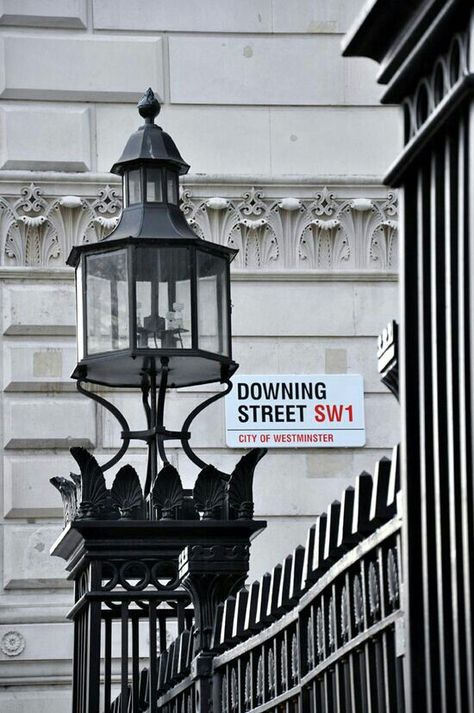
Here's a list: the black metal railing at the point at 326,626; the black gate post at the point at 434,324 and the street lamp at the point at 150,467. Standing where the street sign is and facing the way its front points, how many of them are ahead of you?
3

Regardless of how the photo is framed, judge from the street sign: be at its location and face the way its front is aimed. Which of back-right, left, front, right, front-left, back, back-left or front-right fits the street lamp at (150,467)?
front

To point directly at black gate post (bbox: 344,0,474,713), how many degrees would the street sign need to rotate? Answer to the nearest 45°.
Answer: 0° — it already faces it

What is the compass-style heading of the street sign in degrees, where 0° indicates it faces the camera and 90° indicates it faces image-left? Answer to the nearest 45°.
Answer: approximately 0°

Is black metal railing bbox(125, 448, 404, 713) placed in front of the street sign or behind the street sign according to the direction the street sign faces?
in front
